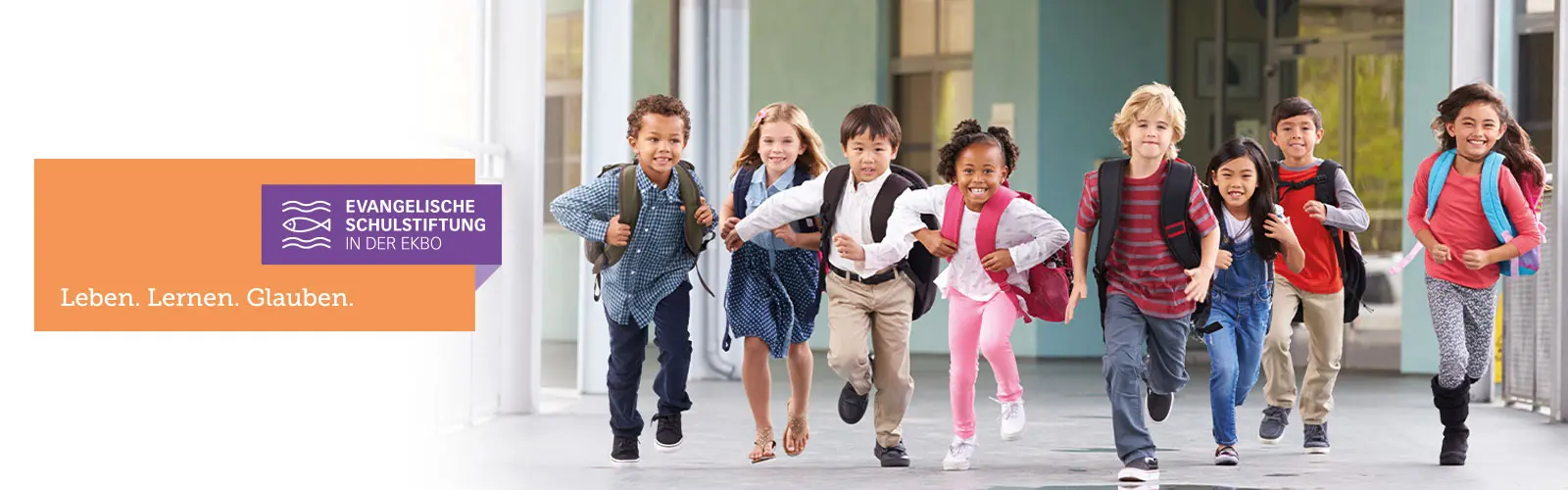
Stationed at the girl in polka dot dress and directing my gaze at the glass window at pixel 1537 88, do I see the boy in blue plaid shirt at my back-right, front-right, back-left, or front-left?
back-left

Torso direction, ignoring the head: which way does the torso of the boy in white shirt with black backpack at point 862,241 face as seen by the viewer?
toward the camera

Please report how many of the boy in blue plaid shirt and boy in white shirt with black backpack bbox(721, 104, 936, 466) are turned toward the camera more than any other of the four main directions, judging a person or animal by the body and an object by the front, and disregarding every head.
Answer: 2

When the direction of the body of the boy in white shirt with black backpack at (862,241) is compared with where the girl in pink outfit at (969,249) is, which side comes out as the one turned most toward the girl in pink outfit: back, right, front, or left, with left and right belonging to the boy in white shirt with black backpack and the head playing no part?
left

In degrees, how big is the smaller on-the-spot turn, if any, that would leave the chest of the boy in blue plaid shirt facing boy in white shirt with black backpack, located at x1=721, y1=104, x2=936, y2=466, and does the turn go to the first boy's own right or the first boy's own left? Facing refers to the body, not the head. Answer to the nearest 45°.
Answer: approximately 90° to the first boy's own left

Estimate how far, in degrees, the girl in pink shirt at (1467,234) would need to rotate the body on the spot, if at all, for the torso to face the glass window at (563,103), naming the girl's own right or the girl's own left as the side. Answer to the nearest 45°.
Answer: approximately 90° to the girl's own right

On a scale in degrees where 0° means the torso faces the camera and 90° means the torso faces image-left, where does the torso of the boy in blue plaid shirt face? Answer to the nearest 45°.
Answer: approximately 0°

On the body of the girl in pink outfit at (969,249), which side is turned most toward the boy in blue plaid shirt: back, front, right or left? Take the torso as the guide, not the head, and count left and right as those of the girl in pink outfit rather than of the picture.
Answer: right

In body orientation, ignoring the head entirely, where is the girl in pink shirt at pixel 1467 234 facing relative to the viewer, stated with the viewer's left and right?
facing the viewer

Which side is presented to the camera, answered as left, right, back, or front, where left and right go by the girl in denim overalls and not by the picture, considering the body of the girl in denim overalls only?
front

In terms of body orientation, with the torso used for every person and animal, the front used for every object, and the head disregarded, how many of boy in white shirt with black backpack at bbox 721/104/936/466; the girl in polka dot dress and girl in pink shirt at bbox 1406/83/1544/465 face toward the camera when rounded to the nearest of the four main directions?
3

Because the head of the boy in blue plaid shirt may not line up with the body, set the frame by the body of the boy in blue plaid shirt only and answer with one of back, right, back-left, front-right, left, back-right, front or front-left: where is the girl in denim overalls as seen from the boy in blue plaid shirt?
left

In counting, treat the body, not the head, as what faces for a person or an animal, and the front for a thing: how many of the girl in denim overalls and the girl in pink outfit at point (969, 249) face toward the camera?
2
